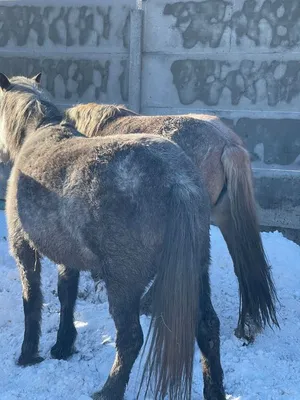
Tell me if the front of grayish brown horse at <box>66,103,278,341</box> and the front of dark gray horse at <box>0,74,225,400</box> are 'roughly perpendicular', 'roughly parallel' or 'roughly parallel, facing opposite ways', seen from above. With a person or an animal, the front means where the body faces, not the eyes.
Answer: roughly parallel

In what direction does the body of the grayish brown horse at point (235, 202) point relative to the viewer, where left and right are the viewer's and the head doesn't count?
facing away from the viewer and to the left of the viewer

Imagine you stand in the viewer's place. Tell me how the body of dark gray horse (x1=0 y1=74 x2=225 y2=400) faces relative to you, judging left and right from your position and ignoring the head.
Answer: facing away from the viewer and to the left of the viewer

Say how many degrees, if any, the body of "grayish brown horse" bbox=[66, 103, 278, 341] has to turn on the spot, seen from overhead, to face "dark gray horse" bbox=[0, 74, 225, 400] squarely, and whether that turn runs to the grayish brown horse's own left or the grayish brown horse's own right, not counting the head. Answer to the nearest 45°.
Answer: approximately 90° to the grayish brown horse's own left

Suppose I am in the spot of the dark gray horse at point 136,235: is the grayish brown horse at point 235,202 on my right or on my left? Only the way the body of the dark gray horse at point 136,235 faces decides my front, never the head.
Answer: on my right

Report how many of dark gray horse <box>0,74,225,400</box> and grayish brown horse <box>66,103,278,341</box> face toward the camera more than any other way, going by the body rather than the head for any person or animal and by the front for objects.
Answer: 0
